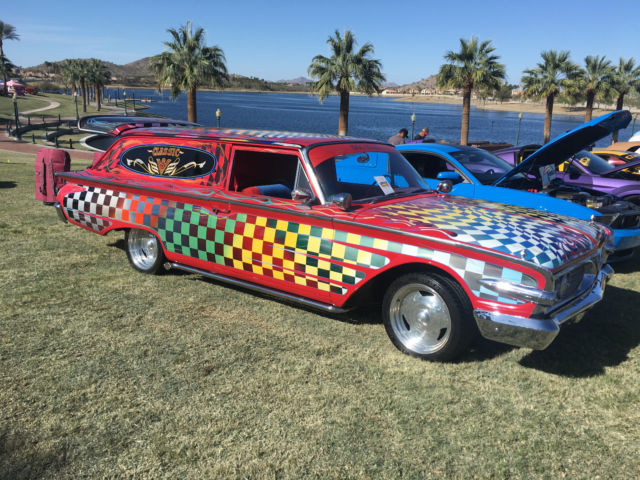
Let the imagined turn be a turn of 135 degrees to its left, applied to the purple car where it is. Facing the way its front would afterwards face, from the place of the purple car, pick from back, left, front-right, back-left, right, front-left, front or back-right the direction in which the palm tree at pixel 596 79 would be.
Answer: front

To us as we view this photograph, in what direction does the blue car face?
facing the viewer and to the right of the viewer

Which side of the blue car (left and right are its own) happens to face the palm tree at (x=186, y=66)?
back

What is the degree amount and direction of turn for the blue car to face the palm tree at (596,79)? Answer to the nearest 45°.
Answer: approximately 135° to its left

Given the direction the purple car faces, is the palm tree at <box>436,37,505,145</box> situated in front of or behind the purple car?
behind

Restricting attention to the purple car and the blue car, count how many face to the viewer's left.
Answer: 0

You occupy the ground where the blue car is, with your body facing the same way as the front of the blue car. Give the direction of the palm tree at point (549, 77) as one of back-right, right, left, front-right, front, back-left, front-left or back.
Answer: back-left

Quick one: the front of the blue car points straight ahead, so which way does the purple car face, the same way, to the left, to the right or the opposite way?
the same way

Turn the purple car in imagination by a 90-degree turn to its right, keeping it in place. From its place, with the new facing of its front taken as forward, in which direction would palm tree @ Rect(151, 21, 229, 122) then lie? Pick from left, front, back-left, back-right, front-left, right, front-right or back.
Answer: right
